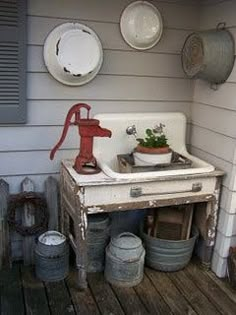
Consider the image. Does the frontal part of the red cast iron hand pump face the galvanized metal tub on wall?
yes

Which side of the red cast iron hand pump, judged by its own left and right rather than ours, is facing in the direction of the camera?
right

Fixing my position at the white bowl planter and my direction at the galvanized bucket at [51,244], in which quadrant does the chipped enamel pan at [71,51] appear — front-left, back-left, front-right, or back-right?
front-right
